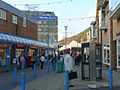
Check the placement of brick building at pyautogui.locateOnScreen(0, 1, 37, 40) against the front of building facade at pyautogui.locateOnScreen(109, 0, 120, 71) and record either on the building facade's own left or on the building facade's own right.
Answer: on the building facade's own right

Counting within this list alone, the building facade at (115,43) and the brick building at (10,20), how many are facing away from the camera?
0

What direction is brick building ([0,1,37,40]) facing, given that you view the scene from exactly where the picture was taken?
facing the viewer and to the right of the viewer

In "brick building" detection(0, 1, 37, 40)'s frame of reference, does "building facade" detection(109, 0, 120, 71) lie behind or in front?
in front
